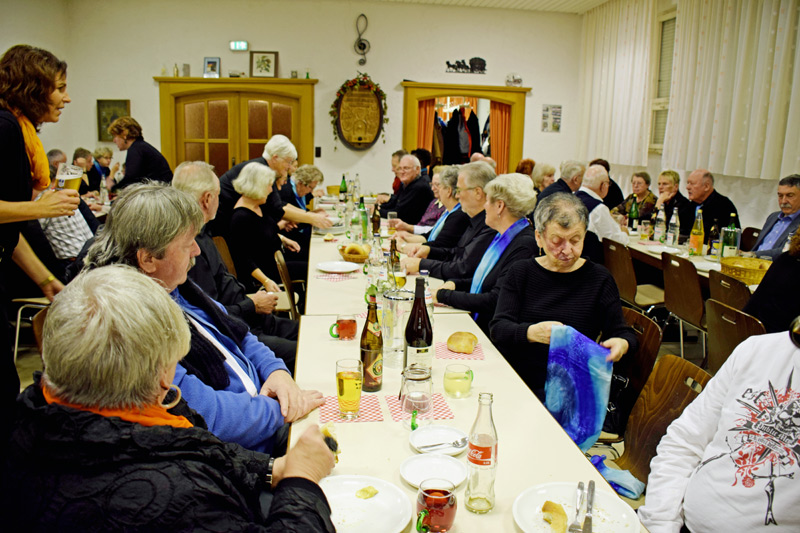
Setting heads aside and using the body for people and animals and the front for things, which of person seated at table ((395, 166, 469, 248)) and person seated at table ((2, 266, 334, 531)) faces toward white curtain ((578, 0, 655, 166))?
person seated at table ((2, 266, 334, 531))

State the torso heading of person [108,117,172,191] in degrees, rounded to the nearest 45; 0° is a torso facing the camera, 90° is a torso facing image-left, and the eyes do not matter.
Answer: approximately 90°

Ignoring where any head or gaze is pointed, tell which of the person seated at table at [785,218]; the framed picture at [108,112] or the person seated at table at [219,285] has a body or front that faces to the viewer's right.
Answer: the person seated at table at [219,285]

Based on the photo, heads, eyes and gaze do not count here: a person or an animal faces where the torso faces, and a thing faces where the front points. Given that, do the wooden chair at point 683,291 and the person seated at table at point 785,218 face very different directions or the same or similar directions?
very different directions

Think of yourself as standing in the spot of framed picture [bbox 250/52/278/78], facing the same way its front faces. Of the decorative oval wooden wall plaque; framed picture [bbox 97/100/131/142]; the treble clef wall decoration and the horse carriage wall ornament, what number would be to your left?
3

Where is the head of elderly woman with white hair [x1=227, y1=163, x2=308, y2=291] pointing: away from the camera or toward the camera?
away from the camera

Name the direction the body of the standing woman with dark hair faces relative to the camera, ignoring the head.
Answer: to the viewer's right

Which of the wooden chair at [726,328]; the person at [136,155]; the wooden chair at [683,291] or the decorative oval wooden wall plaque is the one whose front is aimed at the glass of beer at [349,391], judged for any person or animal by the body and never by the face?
the decorative oval wooden wall plaque

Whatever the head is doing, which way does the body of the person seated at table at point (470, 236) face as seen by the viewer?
to the viewer's left

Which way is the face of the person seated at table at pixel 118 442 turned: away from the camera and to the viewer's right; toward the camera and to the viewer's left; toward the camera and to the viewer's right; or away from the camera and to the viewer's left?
away from the camera and to the viewer's right

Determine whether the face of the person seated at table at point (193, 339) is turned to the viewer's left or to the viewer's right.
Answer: to the viewer's right
